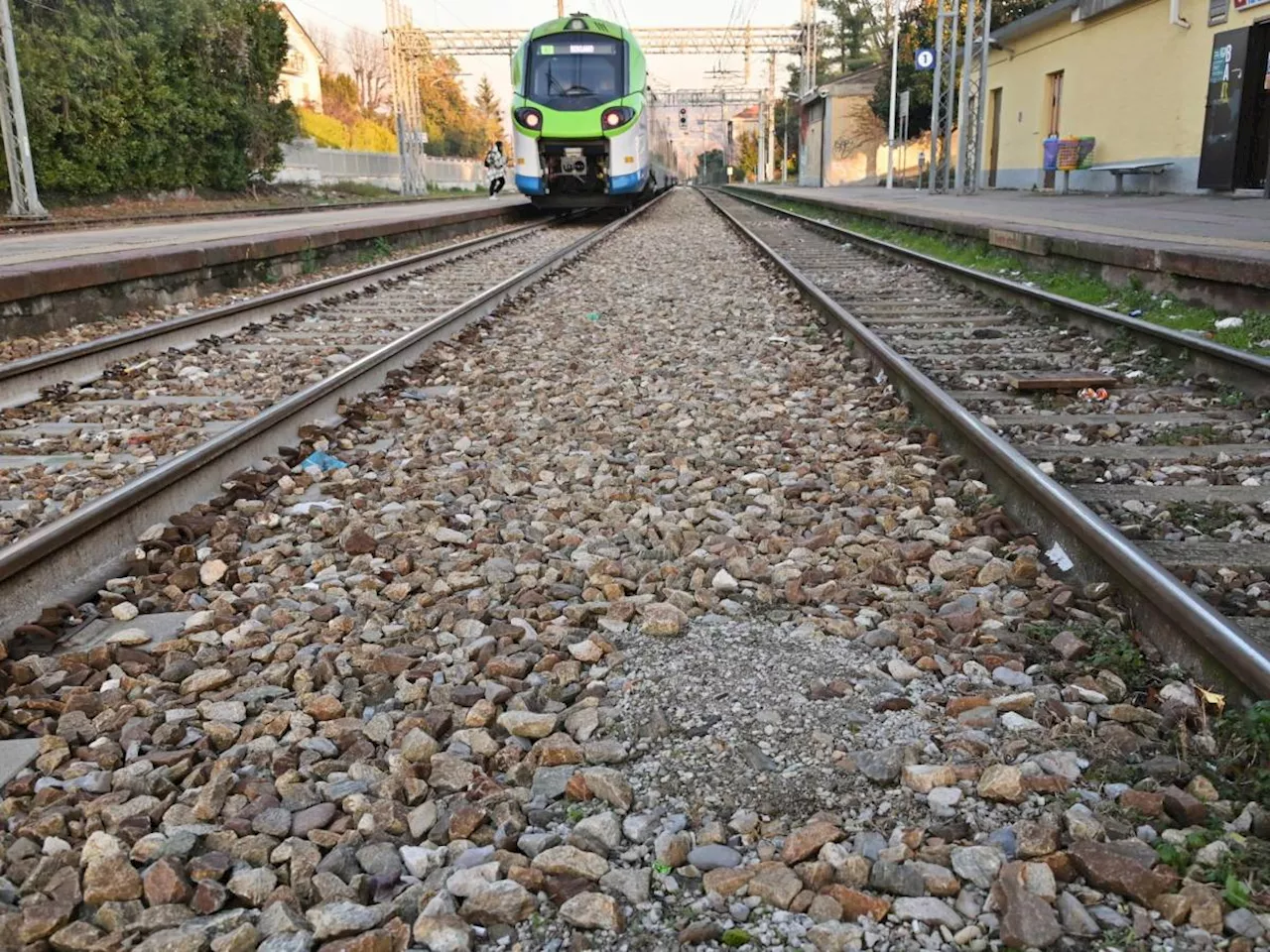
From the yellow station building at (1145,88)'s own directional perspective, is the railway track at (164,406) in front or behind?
in front

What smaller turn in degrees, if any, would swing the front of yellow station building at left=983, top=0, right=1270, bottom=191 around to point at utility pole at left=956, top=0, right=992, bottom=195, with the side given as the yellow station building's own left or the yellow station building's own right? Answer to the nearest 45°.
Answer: approximately 45° to the yellow station building's own right

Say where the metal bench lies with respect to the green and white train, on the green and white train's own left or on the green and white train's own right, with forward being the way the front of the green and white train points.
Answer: on the green and white train's own left

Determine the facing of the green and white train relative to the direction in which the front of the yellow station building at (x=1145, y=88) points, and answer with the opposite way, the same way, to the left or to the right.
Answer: to the left

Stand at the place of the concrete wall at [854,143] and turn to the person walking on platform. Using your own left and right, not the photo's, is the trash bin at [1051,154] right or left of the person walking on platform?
left

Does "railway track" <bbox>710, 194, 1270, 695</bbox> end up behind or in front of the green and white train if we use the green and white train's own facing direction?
in front

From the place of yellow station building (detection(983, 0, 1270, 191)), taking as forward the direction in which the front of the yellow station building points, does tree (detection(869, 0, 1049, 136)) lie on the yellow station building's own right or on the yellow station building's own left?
on the yellow station building's own right

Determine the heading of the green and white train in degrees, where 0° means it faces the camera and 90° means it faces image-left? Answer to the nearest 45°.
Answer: approximately 0°

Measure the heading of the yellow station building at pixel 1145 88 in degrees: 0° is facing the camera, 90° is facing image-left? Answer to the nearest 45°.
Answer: approximately 45°

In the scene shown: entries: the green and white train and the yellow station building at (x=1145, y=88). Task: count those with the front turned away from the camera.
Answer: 0
